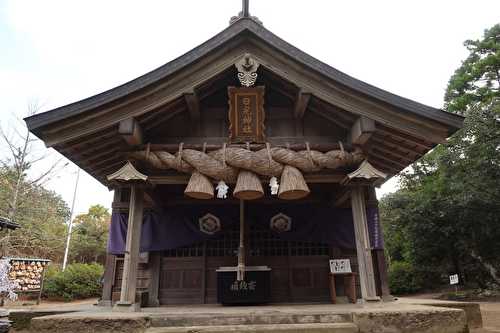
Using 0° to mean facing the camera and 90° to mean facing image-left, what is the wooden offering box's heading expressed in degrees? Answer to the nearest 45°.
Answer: approximately 0°

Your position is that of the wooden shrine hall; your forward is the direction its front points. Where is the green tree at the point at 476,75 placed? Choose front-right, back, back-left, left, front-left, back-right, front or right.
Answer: back-left

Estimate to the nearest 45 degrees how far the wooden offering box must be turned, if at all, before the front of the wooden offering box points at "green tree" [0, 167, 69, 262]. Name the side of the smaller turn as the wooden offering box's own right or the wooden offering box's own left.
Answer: approximately 135° to the wooden offering box's own right

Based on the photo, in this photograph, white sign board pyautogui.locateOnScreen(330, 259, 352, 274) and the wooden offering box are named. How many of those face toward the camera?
2

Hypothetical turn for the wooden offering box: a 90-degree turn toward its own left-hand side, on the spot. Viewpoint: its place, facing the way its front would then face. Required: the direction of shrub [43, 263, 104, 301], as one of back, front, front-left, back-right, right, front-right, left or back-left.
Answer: back-left

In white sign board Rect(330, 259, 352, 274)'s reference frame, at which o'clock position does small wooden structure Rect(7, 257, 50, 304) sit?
The small wooden structure is roughly at 4 o'clock from the white sign board.

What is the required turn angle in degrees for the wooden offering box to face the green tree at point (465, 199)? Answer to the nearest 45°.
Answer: approximately 135° to its left

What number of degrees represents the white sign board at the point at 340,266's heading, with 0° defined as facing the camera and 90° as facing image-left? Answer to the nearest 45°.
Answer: approximately 0°

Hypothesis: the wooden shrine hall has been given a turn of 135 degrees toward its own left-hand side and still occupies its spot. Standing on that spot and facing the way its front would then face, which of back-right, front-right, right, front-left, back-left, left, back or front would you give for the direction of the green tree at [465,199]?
front
